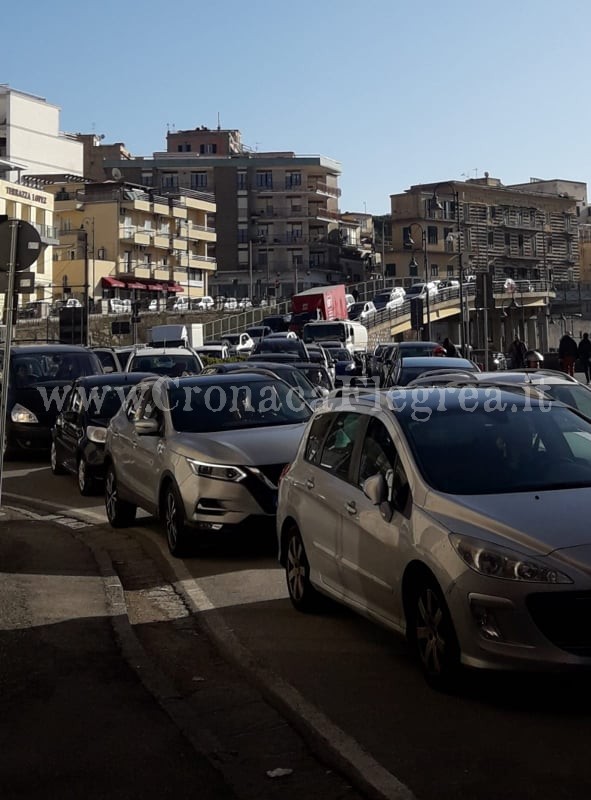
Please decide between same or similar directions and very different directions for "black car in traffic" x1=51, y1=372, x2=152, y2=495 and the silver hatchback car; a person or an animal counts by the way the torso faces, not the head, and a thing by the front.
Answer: same or similar directions

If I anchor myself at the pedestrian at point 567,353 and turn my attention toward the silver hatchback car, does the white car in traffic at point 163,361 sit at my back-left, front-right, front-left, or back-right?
front-right

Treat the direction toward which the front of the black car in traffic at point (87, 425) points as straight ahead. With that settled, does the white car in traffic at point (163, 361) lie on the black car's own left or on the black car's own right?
on the black car's own left

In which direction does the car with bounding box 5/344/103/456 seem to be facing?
toward the camera

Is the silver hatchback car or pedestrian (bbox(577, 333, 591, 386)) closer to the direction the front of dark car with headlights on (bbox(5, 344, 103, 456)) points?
the silver hatchback car

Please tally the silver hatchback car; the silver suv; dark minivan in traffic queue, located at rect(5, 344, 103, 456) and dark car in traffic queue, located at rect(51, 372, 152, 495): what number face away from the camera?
0

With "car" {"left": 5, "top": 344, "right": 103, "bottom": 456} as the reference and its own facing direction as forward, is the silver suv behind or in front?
in front

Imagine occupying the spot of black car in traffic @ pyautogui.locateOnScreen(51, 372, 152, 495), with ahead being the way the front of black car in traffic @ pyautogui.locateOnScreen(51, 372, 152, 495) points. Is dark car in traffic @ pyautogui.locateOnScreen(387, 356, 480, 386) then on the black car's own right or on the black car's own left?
on the black car's own left

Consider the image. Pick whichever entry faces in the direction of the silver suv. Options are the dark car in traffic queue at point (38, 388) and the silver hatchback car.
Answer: the dark car in traffic queue

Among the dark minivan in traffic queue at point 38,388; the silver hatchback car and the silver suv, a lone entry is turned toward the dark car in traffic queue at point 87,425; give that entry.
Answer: the dark minivan in traffic queue at point 38,388

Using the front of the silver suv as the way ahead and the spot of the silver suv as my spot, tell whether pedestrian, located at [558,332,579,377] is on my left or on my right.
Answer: on my left

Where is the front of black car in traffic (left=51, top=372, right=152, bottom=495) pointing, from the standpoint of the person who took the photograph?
facing the viewer and to the right of the viewer

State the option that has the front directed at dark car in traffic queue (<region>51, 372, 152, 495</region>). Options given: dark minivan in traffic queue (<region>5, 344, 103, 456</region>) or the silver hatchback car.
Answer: dark minivan in traffic queue (<region>5, 344, 103, 456</region>)

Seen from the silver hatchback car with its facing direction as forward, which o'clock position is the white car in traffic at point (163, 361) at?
The white car in traffic is roughly at 7 o'clock from the silver hatchback car.

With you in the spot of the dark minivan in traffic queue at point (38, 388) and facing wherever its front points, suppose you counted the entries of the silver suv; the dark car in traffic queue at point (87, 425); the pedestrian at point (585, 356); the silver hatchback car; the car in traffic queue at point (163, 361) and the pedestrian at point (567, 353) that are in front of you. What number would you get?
3
